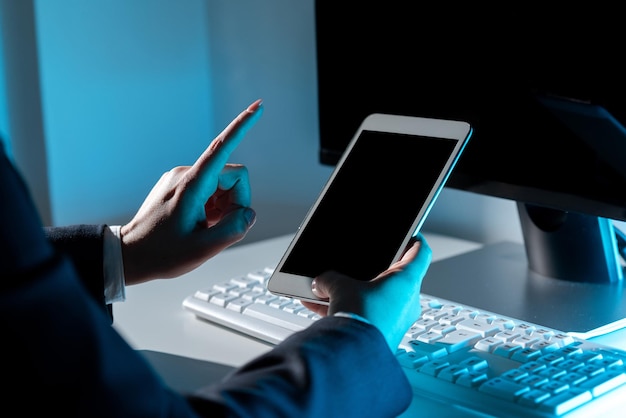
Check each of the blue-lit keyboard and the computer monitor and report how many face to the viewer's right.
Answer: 0

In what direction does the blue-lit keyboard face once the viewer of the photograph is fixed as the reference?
facing the viewer and to the left of the viewer

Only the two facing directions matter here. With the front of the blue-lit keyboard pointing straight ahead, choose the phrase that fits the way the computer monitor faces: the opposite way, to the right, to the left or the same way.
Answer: the same way
